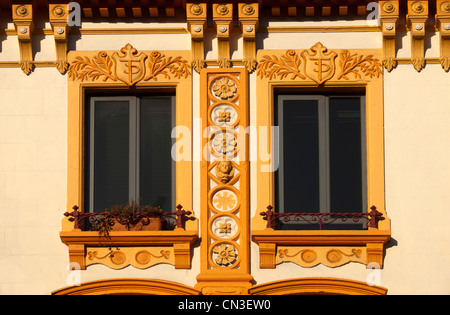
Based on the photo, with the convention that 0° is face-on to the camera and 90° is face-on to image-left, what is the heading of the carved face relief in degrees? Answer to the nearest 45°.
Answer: approximately 0°

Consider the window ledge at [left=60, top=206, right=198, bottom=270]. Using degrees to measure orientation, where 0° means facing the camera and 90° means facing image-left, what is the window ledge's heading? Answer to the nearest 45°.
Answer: approximately 0°

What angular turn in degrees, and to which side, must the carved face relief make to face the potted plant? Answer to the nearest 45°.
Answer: approximately 90° to its right
